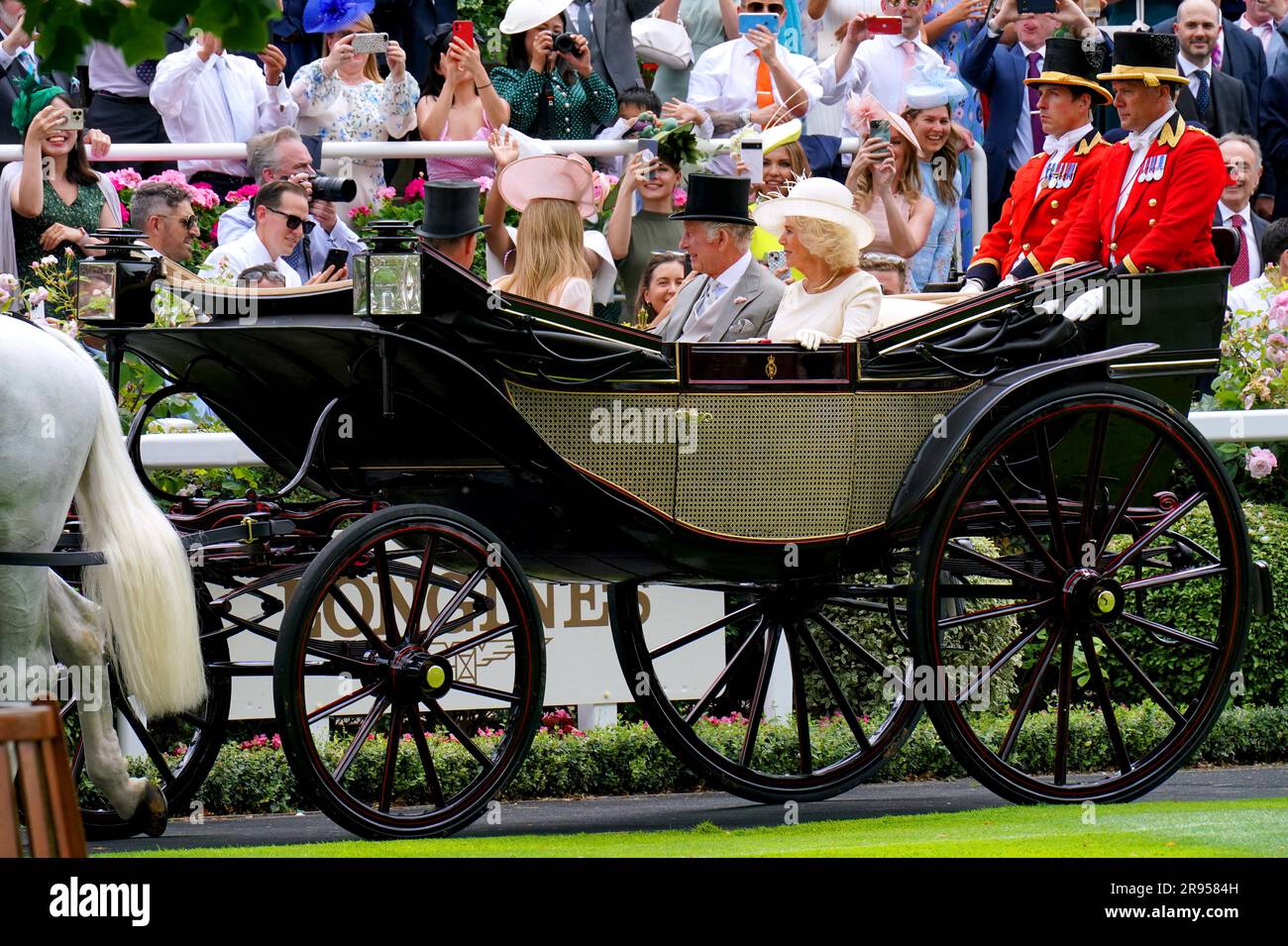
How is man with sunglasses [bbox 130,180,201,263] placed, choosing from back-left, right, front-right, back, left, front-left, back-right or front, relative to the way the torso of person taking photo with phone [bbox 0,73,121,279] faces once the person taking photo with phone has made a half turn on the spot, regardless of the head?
back-right

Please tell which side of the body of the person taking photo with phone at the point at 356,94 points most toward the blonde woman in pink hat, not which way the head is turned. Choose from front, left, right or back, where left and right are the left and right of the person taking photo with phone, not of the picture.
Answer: front

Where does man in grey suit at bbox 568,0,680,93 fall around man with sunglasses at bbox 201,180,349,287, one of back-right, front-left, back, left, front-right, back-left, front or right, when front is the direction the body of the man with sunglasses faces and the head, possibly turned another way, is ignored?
left

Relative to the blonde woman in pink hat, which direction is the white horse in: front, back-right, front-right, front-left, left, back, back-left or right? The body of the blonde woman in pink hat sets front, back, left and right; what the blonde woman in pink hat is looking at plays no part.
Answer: back-left

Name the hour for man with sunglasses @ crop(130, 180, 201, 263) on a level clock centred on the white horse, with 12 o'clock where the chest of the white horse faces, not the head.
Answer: The man with sunglasses is roughly at 3 o'clock from the white horse.

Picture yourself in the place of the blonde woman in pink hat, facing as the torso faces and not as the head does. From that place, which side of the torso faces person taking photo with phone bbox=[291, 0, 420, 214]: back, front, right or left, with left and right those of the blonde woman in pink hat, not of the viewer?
front

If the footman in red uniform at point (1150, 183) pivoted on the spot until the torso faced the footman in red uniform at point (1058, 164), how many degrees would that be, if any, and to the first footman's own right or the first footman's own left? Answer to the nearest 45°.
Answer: approximately 90° to the first footman's own right

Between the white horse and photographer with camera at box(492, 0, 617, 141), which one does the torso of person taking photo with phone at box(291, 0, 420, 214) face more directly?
the white horse

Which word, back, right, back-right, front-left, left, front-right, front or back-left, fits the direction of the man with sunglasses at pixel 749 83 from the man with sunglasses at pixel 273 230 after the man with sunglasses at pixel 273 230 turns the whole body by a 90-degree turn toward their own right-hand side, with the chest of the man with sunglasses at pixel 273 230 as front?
back

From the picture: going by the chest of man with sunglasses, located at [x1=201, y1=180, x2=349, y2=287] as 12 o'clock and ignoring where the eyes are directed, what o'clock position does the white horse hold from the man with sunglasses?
The white horse is roughly at 2 o'clock from the man with sunglasses.

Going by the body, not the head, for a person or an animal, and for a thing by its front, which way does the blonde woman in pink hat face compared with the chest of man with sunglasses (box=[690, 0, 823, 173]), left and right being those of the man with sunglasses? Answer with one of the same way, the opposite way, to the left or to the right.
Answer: the opposite way
